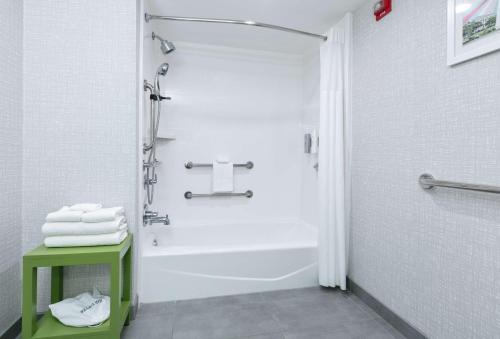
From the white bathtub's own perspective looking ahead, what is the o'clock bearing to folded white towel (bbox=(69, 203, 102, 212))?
The folded white towel is roughly at 2 o'clock from the white bathtub.

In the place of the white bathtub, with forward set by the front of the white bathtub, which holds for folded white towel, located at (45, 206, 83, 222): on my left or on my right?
on my right

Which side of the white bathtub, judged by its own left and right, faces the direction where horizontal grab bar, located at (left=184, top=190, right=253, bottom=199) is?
back

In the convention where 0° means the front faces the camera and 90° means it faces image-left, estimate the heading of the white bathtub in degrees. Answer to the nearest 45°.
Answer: approximately 0°

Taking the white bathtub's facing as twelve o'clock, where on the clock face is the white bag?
The white bag is roughly at 2 o'clock from the white bathtub.

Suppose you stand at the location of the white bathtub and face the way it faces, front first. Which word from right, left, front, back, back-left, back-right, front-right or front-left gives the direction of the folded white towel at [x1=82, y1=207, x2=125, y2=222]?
front-right

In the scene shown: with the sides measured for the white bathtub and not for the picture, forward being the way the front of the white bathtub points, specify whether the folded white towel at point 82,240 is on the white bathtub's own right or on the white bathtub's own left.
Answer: on the white bathtub's own right

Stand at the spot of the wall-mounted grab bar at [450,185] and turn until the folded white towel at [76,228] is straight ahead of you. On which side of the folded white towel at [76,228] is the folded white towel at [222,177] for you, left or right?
right

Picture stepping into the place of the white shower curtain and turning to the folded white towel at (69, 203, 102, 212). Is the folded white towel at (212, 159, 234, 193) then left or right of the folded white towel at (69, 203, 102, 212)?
right

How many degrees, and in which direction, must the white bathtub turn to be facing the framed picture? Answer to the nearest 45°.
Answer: approximately 45° to its left
